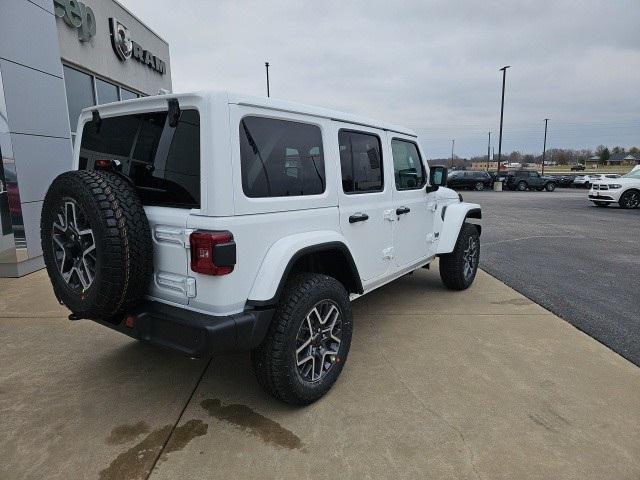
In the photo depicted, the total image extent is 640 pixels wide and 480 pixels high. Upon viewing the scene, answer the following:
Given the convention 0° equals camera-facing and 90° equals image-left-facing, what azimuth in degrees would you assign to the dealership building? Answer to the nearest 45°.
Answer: approximately 315°

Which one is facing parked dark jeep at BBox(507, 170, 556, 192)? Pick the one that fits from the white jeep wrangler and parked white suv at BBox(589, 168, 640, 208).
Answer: the white jeep wrangler

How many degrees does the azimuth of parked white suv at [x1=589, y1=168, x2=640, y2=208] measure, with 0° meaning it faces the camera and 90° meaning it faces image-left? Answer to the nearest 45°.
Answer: approximately 45°

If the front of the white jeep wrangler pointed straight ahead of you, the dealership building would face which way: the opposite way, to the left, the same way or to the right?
to the right

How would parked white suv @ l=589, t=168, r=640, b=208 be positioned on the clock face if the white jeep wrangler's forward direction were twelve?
The parked white suv is roughly at 12 o'clock from the white jeep wrangler.

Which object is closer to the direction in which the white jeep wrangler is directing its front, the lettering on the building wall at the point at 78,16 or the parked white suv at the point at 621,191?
the parked white suv

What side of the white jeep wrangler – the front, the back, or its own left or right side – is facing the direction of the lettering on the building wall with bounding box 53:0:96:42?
left

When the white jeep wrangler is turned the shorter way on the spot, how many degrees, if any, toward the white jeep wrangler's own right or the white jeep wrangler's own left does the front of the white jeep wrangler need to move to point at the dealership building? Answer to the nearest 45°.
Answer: approximately 90° to the white jeep wrangler's own left

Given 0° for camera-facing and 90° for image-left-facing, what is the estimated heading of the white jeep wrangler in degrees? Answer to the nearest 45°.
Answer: approximately 225°

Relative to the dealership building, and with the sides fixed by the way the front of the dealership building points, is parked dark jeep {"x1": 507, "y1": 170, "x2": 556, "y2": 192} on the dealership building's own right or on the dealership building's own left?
on the dealership building's own left
